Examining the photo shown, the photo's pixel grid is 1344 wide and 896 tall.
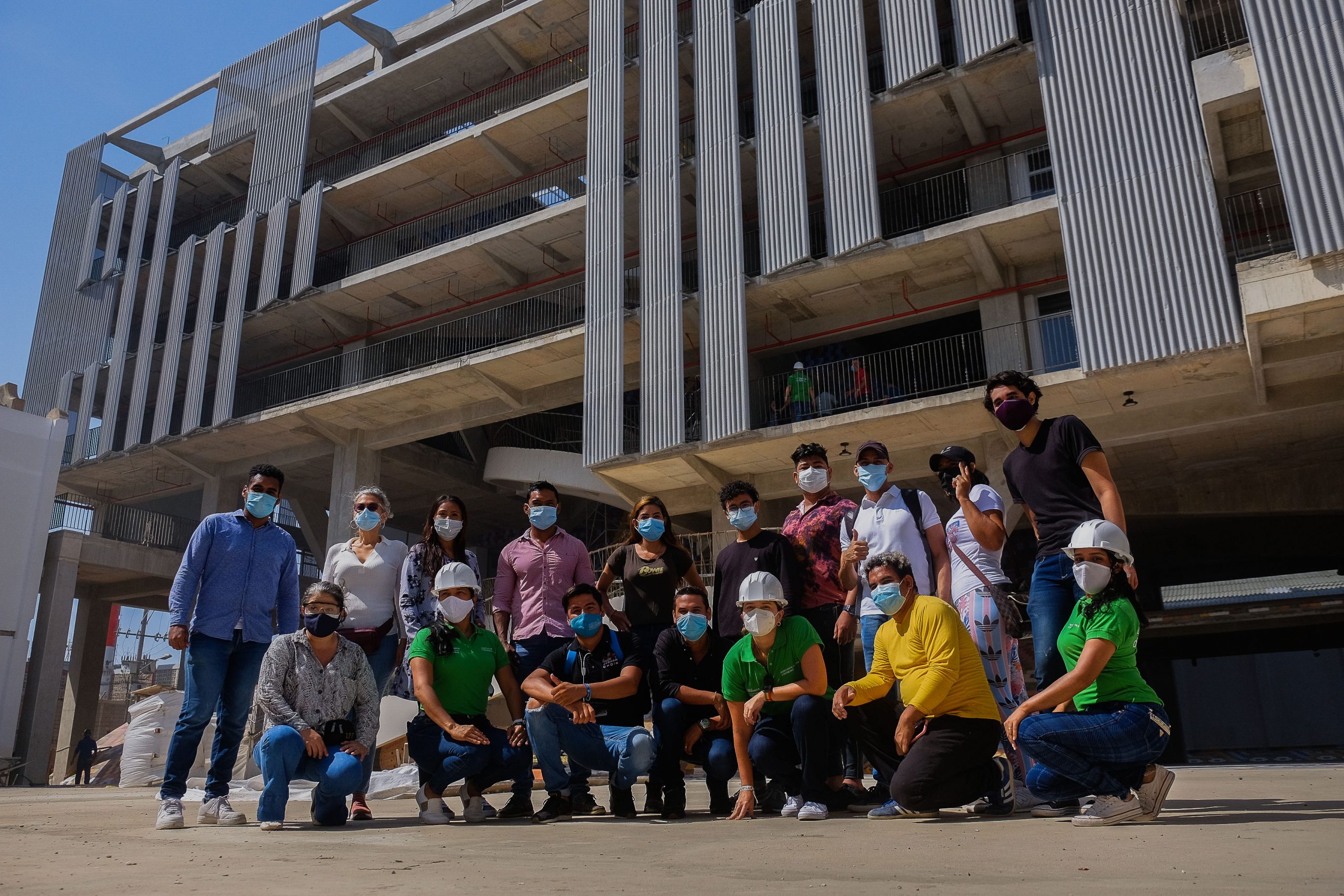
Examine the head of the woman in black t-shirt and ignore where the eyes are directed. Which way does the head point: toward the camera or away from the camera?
toward the camera

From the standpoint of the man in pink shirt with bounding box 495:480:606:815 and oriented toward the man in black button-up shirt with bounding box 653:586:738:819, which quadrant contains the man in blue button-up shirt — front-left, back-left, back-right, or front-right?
back-right

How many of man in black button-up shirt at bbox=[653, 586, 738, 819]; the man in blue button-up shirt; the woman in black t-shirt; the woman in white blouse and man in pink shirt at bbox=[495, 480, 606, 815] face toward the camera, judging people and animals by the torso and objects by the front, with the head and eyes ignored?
5

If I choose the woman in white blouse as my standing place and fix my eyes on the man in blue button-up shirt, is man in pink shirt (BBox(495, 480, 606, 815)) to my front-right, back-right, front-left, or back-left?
back-left

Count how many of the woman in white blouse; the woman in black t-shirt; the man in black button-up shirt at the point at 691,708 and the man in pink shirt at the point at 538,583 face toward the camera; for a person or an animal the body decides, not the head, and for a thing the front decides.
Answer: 4

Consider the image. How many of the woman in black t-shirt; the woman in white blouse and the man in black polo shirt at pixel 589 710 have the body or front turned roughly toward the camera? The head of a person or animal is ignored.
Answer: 3

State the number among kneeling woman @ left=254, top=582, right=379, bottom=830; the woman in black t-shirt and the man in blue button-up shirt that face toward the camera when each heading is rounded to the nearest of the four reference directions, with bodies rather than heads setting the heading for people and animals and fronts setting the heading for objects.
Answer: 3

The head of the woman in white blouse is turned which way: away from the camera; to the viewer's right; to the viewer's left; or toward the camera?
toward the camera

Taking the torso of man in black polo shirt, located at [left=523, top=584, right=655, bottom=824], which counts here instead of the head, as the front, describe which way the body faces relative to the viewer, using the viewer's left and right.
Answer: facing the viewer

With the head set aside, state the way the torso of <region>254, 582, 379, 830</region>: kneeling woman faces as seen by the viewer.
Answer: toward the camera

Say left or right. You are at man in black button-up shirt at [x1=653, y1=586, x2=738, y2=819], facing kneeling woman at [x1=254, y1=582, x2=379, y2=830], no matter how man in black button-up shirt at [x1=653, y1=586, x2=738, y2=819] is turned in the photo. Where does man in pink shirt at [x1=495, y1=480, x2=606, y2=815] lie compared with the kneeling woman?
right

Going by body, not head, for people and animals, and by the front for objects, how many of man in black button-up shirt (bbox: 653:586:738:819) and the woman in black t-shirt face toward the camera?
2

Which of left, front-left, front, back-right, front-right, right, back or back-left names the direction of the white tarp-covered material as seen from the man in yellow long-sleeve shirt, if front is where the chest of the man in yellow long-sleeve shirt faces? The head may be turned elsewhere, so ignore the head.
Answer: right

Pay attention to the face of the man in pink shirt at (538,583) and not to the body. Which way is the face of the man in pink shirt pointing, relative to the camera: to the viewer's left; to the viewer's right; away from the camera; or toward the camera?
toward the camera

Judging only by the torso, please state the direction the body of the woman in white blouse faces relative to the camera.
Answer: toward the camera
